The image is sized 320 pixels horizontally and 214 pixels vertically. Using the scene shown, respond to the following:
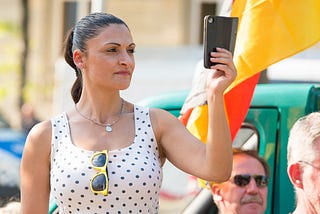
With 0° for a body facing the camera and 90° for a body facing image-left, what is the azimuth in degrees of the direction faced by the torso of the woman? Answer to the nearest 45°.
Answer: approximately 0°

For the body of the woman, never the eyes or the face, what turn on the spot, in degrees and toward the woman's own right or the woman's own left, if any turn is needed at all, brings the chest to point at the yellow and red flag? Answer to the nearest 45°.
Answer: approximately 135° to the woman's own left

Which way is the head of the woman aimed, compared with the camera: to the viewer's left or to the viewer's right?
to the viewer's right
